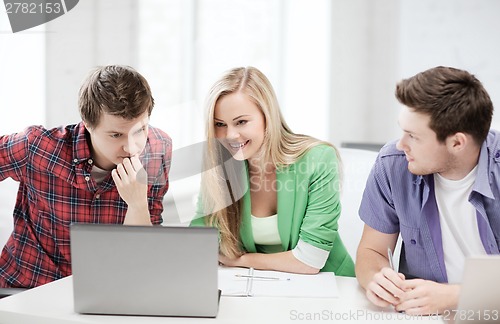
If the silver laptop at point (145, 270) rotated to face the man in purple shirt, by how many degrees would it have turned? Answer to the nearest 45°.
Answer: approximately 90° to its right

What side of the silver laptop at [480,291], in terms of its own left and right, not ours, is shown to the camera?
back

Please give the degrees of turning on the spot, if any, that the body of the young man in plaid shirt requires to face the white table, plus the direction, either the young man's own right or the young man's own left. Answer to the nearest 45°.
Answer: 0° — they already face it

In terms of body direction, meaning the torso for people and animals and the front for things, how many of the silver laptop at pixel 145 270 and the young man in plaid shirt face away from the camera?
1

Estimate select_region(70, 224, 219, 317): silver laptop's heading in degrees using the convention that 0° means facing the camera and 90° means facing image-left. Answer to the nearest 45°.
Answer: approximately 180°

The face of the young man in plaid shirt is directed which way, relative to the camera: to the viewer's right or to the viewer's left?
to the viewer's right
